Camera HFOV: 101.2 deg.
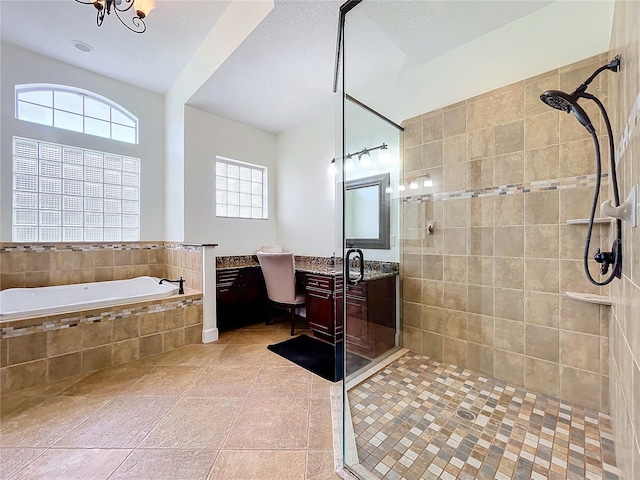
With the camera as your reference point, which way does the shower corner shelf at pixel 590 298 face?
facing the viewer and to the left of the viewer

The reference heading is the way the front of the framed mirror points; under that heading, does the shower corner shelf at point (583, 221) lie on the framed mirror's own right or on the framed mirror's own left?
on the framed mirror's own left

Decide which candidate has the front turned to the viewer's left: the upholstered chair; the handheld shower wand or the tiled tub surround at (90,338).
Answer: the handheld shower wand

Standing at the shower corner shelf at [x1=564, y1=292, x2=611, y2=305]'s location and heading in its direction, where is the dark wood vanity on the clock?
The dark wood vanity is roughly at 1 o'clock from the shower corner shelf.

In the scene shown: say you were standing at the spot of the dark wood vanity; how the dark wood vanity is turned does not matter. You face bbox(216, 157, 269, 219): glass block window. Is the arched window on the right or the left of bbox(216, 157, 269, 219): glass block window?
left

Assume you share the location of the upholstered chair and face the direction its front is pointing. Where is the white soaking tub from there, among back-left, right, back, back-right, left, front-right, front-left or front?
back-left

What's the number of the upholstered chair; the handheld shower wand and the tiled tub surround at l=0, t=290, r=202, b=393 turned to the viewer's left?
1

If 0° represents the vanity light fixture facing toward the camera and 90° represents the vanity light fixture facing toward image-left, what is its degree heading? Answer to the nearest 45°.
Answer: approximately 45°

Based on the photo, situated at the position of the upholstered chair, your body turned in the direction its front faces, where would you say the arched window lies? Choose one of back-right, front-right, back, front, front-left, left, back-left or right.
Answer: back-left

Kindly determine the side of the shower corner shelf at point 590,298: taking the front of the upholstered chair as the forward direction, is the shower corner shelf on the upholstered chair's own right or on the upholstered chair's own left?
on the upholstered chair's own right

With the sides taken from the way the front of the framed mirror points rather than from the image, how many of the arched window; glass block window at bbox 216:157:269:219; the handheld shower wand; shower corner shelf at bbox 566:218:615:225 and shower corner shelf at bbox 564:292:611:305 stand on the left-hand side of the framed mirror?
3

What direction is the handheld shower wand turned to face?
to the viewer's left

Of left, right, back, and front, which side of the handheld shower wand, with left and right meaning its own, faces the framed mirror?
front

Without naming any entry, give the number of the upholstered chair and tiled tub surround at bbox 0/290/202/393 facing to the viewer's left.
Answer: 0

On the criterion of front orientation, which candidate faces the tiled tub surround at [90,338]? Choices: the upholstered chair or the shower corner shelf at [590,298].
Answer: the shower corner shelf

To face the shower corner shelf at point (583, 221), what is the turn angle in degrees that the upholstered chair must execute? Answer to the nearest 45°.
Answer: approximately 90° to its right
